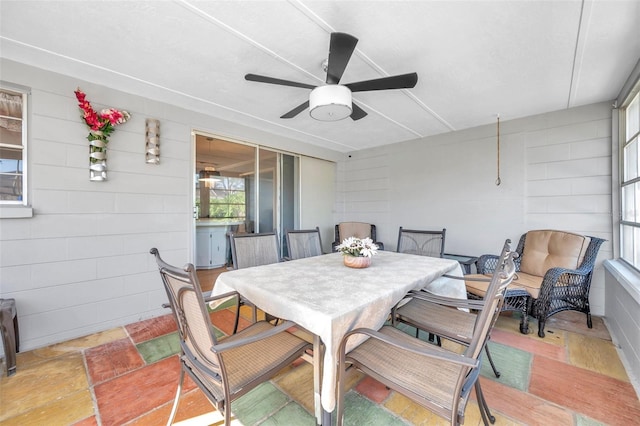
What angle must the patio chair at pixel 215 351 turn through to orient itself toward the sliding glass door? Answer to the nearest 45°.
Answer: approximately 45° to its left

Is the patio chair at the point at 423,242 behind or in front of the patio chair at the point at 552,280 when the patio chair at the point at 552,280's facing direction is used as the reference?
in front

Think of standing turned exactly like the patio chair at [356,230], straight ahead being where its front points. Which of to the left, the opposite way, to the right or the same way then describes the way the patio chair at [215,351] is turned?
the opposite way

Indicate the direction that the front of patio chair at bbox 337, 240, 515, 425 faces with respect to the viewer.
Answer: facing to the left of the viewer

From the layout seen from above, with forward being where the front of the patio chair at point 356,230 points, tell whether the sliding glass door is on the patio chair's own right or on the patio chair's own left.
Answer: on the patio chair's own right

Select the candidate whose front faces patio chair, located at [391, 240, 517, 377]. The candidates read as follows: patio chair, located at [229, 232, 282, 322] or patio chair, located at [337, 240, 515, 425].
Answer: patio chair, located at [229, 232, 282, 322]

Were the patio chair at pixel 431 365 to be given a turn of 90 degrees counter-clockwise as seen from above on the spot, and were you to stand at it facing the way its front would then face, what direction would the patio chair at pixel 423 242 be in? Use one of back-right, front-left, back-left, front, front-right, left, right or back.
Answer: back

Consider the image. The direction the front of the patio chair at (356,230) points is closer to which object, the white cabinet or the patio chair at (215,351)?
the patio chair

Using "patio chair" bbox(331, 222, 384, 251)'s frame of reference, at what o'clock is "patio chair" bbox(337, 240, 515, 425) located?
"patio chair" bbox(337, 240, 515, 425) is roughly at 12 o'clock from "patio chair" bbox(331, 222, 384, 251).

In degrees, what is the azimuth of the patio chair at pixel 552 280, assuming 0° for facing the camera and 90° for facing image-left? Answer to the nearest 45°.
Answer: approximately 45°

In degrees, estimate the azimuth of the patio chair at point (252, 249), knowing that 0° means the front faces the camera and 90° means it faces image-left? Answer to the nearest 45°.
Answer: approximately 315°

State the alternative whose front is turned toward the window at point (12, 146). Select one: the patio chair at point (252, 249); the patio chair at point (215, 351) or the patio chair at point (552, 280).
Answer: the patio chair at point (552, 280)
